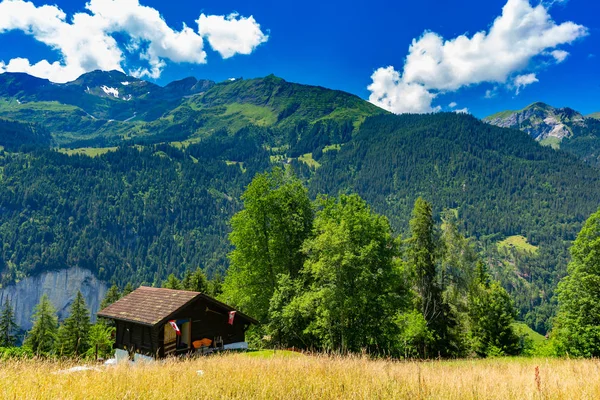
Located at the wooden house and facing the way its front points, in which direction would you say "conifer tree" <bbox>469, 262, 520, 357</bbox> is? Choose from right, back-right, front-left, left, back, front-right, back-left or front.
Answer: front-left

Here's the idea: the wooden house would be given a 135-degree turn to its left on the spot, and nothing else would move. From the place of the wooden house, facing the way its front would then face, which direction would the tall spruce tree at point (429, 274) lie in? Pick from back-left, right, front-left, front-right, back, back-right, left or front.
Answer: right
